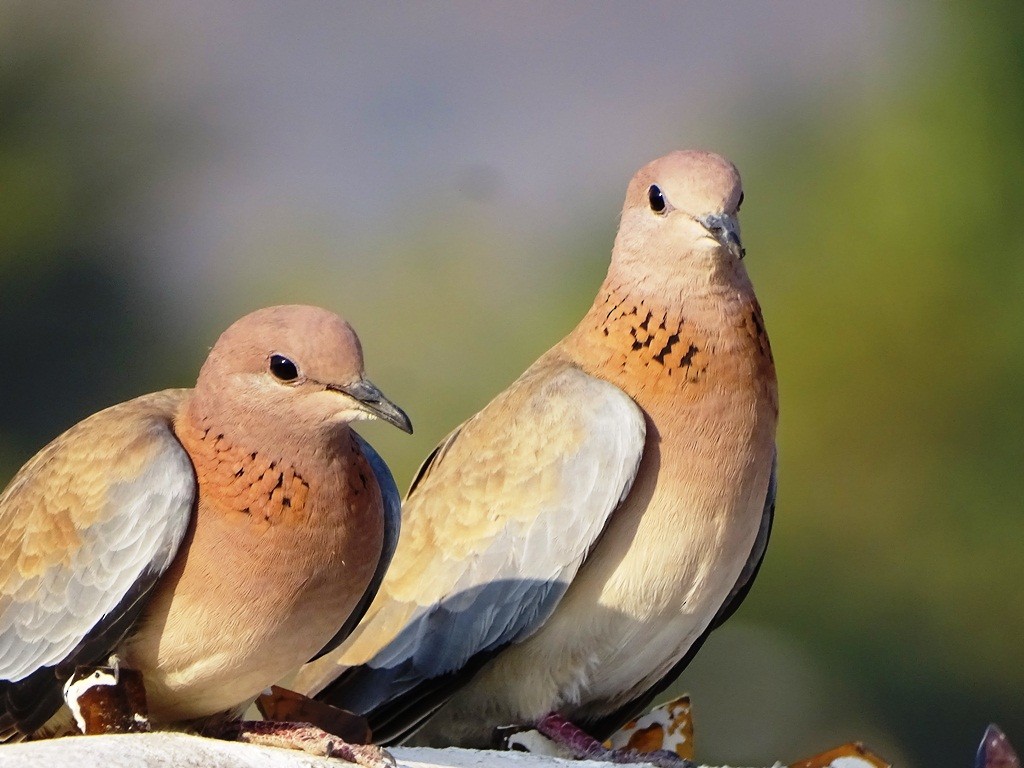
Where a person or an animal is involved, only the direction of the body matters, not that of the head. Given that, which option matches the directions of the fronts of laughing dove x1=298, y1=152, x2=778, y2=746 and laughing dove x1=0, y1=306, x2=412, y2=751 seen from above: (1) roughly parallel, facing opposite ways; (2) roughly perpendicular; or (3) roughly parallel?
roughly parallel

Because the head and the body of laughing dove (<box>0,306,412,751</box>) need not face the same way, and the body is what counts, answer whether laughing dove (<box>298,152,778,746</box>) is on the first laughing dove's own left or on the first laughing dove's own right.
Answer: on the first laughing dove's own left

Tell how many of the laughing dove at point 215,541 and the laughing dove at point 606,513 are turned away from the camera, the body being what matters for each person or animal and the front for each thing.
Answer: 0

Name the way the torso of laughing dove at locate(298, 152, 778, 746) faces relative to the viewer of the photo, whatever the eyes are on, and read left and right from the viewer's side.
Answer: facing the viewer and to the right of the viewer

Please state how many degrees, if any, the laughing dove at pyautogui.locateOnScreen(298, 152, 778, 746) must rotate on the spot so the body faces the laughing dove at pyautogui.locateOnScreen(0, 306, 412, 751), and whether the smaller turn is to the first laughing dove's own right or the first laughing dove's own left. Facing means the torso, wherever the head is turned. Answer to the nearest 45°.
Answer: approximately 90° to the first laughing dove's own right
